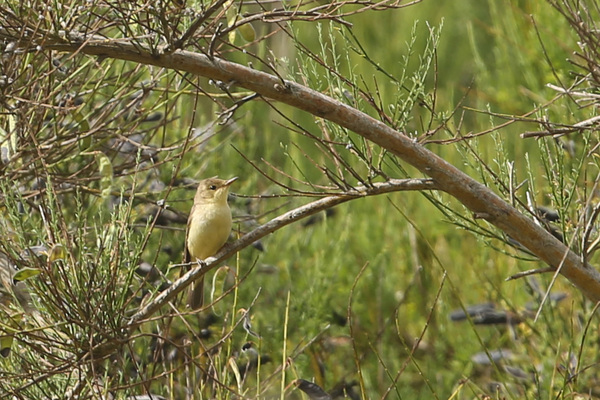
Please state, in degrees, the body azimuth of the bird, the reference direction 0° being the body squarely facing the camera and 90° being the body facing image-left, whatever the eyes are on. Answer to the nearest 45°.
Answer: approximately 315°
